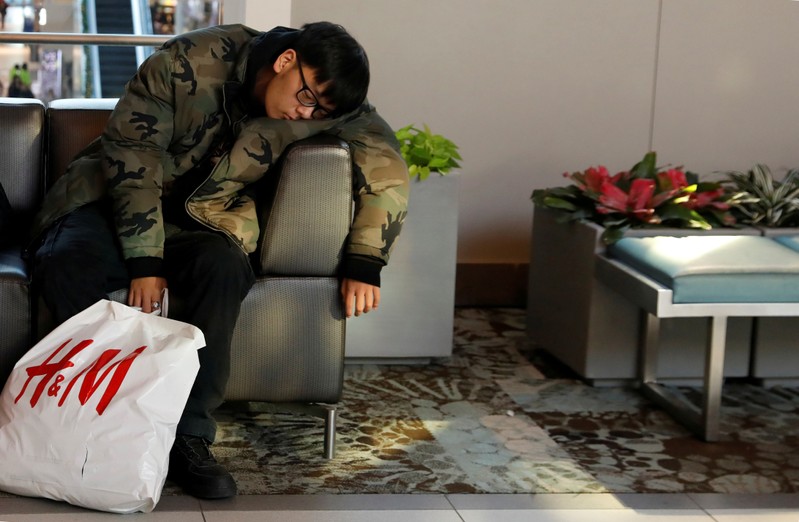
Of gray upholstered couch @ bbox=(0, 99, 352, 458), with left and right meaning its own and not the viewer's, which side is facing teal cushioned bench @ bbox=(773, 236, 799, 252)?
left

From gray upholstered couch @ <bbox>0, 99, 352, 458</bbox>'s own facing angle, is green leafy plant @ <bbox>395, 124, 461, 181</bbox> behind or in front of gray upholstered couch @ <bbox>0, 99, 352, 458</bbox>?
behind

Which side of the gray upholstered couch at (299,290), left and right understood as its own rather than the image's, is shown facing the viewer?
front

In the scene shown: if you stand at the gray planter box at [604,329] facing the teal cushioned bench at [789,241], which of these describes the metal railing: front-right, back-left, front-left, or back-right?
back-left

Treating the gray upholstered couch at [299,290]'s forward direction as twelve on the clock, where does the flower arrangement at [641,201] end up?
The flower arrangement is roughly at 8 o'clock from the gray upholstered couch.

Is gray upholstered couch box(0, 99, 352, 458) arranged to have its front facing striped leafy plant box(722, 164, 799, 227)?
no

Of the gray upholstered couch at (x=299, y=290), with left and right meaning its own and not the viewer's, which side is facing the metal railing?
back

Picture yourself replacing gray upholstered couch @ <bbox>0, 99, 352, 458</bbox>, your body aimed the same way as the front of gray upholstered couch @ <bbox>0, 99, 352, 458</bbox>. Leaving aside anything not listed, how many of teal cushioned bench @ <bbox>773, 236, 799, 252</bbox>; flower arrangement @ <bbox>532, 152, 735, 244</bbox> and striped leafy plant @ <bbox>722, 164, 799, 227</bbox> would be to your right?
0

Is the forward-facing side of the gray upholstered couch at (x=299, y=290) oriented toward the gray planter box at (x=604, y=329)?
no

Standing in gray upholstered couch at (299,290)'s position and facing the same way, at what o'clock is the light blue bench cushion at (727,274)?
The light blue bench cushion is roughly at 9 o'clock from the gray upholstered couch.
